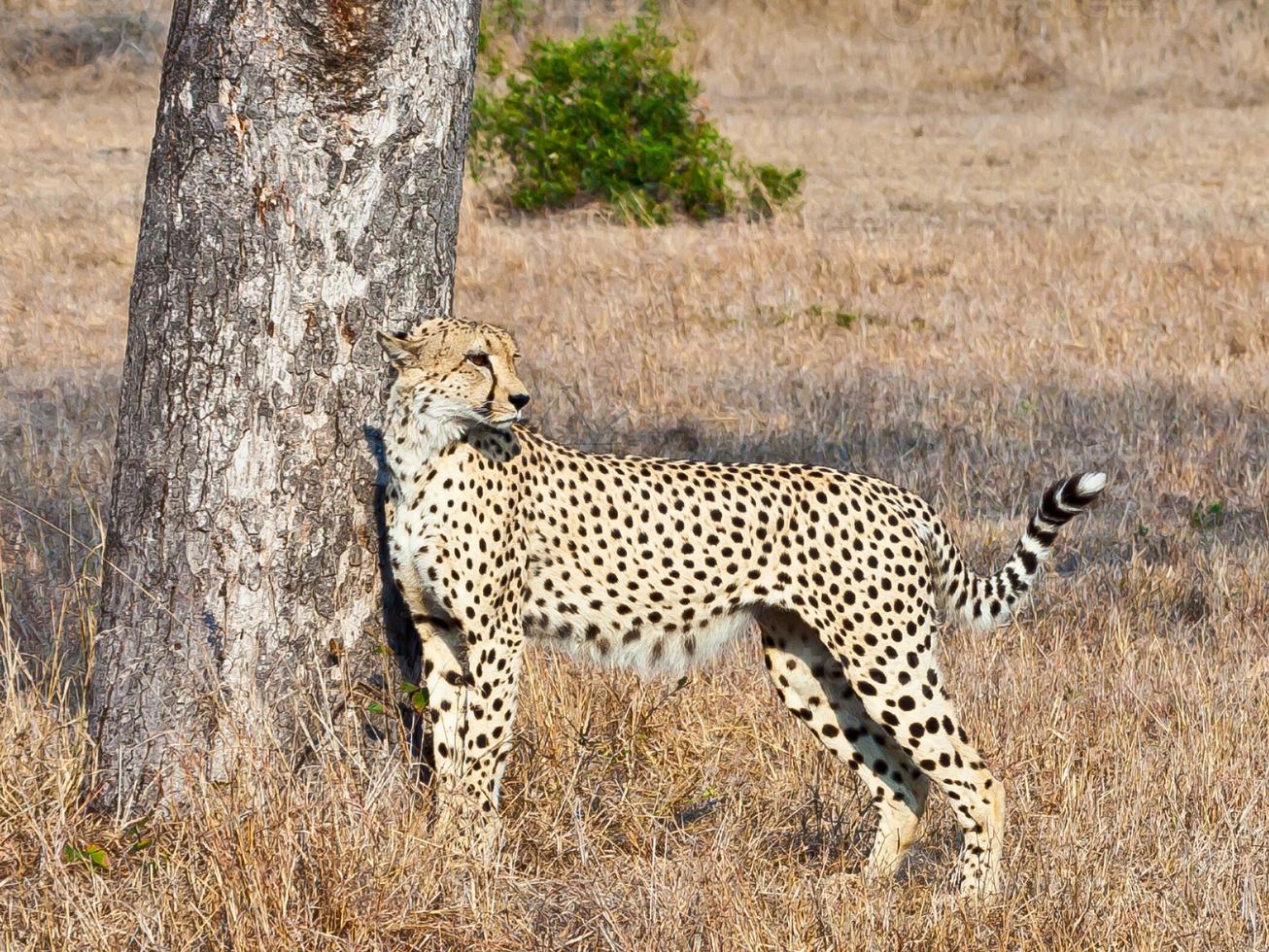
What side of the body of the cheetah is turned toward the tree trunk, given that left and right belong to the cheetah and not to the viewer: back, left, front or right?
front

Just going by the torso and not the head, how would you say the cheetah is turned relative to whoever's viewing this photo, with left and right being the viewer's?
facing to the left of the viewer

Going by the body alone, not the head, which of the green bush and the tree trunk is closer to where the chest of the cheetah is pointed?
the tree trunk

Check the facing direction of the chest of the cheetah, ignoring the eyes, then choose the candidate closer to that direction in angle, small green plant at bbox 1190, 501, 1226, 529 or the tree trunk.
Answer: the tree trunk

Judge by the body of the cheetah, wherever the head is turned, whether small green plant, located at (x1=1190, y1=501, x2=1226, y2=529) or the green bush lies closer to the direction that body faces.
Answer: the green bush

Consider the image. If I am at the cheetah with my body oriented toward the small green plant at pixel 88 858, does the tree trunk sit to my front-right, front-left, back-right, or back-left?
front-right

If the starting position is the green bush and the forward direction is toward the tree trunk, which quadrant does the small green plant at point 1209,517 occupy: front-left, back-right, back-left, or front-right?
front-left

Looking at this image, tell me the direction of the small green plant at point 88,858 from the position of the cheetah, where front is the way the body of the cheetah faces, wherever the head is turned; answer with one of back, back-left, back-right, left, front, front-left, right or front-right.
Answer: front-left

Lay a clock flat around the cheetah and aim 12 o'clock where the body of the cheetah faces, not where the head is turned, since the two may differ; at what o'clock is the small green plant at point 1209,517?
The small green plant is roughly at 4 o'clock from the cheetah.

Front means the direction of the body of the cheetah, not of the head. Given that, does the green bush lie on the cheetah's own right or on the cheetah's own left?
on the cheetah's own right

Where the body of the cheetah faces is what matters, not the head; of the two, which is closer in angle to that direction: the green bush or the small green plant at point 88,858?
the small green plant
